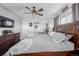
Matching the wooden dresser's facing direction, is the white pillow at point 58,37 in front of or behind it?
in front

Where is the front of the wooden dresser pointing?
to the viewer's right

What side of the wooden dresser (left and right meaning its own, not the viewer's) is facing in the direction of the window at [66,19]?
front
